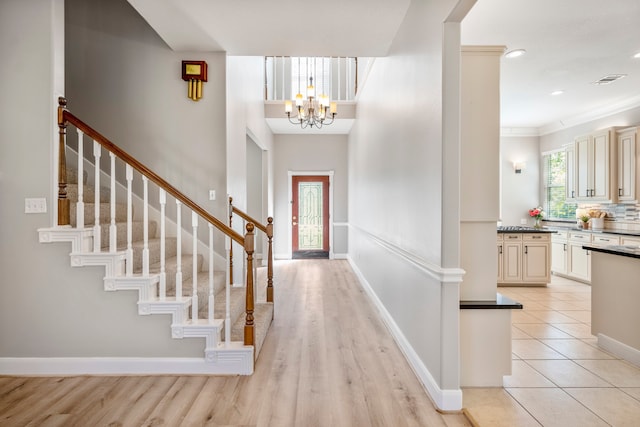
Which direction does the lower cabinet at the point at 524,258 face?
toward the camera

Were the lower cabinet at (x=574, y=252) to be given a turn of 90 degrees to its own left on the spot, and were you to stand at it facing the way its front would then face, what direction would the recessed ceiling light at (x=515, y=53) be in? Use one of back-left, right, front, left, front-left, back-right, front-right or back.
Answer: front-right

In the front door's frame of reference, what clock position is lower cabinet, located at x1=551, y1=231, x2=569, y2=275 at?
The lower cabinet is roughly at 10 o'clock from the front door.

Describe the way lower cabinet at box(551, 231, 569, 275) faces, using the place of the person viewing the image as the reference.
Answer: facing the viewer and to the left of the viewer

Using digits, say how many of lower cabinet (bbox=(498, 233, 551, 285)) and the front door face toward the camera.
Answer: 2

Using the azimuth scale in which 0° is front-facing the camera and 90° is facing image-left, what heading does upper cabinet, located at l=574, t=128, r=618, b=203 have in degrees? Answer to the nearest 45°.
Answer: approximately 45°

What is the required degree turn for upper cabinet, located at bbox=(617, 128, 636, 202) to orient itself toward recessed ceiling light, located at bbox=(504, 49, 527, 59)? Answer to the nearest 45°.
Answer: approximately 45° to its left
